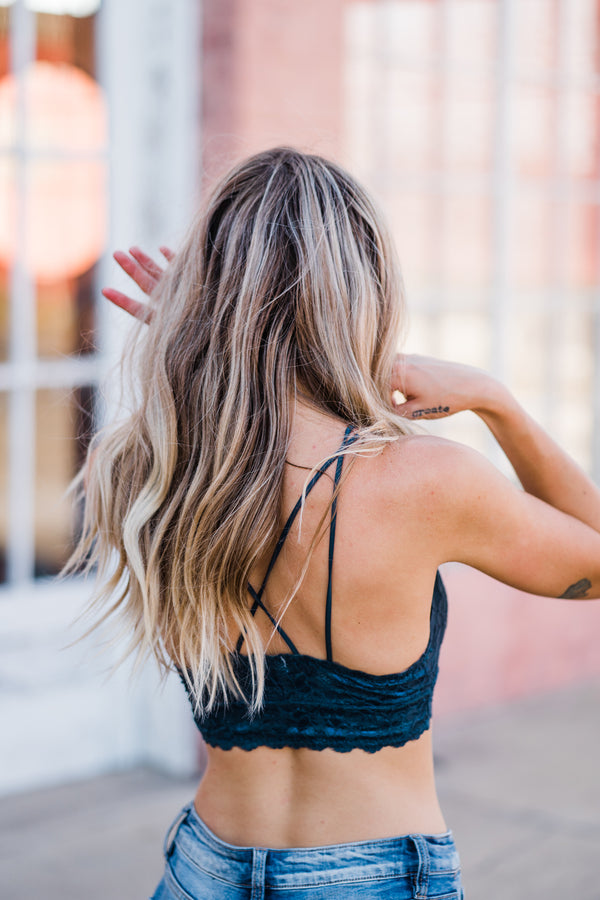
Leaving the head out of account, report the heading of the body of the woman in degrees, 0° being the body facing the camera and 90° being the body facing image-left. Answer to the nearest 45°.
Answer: approximately 180°

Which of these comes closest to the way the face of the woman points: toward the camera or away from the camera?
away from the camera
